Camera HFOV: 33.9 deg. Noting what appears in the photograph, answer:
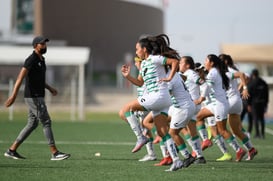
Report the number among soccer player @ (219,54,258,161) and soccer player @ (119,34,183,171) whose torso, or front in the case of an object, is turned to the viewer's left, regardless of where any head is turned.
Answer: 2

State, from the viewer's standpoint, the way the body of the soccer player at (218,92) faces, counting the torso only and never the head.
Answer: to the viewer's left

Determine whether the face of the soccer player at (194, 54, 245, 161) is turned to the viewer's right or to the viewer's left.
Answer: to the viewer's left

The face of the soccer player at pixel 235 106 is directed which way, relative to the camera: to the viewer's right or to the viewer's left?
to the viewer's left

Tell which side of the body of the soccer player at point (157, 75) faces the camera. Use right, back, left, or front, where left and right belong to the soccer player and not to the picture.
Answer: left

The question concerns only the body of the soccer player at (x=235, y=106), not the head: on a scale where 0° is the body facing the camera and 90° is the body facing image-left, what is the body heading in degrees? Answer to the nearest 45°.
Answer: approximately 90°

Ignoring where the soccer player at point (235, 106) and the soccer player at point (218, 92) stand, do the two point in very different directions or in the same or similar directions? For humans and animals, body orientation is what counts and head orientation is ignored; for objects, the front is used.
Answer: same or similar directions

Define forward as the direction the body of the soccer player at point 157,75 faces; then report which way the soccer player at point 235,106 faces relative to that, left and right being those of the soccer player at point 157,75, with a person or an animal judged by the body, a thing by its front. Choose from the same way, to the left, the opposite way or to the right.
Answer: the same way

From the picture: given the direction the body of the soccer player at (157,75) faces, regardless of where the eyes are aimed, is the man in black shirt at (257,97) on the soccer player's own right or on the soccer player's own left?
on the soccer player's own right

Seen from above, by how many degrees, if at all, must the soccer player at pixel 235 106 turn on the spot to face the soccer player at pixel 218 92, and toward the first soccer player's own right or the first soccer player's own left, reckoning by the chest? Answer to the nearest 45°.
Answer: approximately 45° to the first soccer player's own left

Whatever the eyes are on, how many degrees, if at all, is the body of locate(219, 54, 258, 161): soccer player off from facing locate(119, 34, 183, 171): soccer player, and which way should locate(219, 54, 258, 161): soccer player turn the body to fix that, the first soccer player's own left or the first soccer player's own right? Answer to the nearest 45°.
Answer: approximately 45° to the first soccer player's own left
